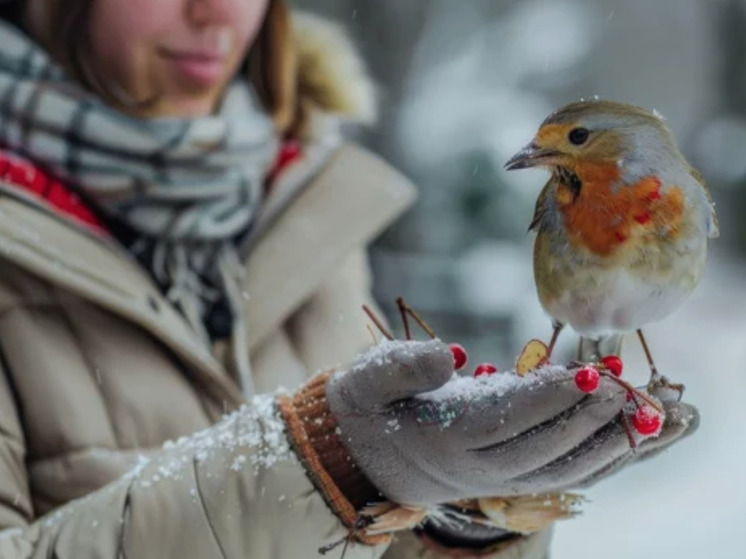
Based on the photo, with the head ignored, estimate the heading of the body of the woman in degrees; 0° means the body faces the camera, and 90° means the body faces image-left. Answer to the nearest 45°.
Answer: approximately 315°

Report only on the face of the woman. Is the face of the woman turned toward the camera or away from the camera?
toward the camera
